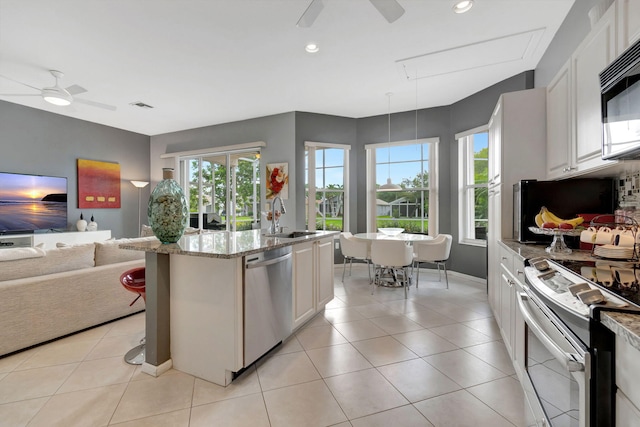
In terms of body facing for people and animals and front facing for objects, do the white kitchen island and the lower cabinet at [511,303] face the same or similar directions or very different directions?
very different directions

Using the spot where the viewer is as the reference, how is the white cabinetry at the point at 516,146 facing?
facing to the left of the viewer

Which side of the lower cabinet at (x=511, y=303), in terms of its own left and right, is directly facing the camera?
left

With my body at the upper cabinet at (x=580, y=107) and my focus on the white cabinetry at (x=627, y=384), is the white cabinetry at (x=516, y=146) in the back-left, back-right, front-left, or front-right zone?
back-right

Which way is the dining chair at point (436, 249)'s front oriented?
to the viewer's left

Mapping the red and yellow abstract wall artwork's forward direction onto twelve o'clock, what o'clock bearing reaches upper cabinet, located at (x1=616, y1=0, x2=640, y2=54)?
The upper cabinet is roughly at 1 o'clock from the red and yellow abstract wall artwork.

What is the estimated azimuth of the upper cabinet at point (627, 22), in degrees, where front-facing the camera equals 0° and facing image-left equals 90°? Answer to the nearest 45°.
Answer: approximately 90°

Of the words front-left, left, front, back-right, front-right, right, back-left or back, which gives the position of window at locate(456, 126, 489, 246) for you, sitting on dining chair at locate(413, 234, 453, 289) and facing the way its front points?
back-right

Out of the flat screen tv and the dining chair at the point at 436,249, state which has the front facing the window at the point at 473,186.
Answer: the flat screen tv

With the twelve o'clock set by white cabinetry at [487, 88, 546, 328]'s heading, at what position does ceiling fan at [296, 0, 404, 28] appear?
The ceiling fan is roughly at 10 o'clock from the white cabinetry.
